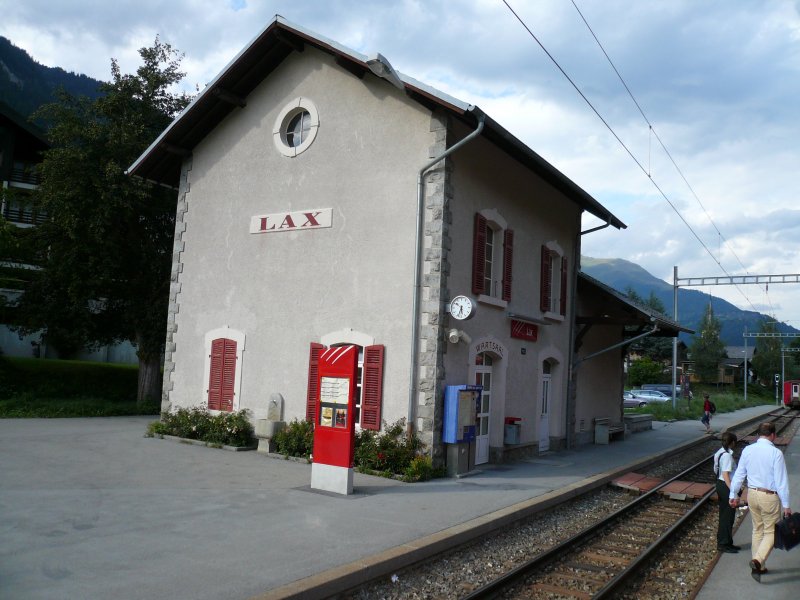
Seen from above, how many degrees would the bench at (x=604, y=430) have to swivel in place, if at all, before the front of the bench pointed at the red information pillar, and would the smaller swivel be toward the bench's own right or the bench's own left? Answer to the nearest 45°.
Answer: approximately 45° to the bench's own right

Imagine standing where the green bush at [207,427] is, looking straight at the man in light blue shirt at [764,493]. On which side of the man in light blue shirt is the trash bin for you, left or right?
left

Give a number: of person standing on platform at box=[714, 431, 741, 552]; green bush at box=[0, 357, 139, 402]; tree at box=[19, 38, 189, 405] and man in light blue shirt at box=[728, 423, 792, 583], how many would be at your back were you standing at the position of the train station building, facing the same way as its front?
2

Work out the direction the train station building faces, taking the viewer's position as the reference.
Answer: facing the viewer and to the right of the viewer

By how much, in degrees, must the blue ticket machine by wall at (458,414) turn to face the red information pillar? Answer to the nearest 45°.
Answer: approximately 90° to its right

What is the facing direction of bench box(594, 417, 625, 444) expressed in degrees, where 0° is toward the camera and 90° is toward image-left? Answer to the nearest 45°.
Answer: approximately 315°

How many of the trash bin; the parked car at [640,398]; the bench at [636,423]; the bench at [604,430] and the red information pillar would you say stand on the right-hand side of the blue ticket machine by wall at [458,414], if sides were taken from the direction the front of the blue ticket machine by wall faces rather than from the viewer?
1

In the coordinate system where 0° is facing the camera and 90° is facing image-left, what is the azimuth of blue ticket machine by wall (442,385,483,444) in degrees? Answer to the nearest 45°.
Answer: approximately 315°

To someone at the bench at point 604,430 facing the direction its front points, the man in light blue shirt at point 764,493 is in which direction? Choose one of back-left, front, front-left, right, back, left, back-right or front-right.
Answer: front-right

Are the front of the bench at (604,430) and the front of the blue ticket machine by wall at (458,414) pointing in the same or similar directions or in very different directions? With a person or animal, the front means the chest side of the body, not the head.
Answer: same or similar directions
